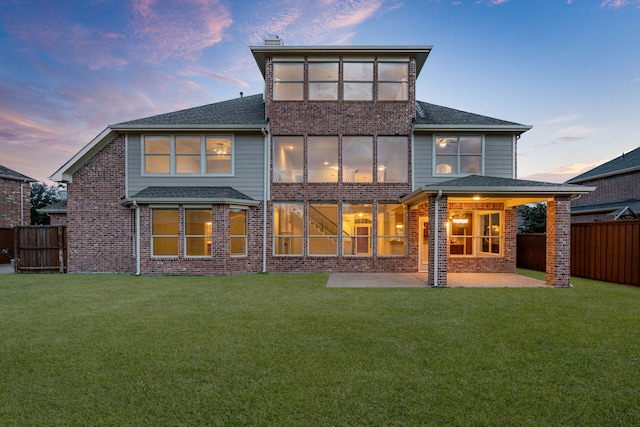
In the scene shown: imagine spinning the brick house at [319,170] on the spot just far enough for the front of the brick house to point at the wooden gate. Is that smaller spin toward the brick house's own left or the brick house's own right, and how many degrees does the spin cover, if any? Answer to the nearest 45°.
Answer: approximately 90° to the brick house's own left

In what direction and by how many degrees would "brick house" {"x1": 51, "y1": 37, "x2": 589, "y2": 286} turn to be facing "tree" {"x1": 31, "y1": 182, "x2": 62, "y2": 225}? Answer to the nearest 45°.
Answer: approximately 45° to its left

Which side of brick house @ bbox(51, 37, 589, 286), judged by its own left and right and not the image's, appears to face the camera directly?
back

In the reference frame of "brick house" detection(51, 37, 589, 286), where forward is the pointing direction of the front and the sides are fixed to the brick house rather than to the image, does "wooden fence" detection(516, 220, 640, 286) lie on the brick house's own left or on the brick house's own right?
on the brick house's own right
